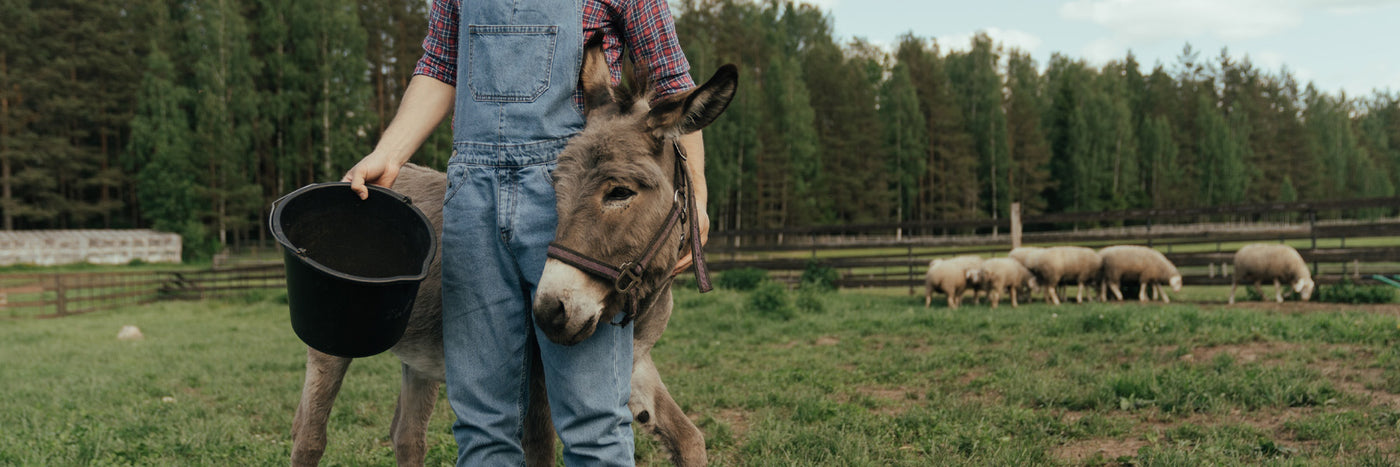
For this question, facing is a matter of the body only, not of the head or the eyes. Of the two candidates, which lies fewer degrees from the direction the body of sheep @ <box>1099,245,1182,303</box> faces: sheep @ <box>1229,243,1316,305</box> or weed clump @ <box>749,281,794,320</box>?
the sheep

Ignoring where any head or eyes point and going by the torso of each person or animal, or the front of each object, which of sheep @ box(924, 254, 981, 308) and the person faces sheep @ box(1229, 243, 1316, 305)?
sheep @ box(924, 254, 981, 308)

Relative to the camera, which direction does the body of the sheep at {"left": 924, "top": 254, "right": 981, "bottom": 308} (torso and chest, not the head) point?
to the viewer's right

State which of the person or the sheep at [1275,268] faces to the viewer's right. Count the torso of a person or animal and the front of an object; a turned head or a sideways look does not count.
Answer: the sheep

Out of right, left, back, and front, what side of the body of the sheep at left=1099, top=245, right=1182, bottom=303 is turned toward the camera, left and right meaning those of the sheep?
right

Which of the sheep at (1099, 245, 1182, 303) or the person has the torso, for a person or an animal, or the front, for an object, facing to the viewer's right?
the sheep

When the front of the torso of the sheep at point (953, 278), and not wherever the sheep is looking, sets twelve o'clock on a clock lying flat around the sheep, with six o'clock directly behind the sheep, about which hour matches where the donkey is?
The donkey is roughly at 3 o'clock from the sheep.

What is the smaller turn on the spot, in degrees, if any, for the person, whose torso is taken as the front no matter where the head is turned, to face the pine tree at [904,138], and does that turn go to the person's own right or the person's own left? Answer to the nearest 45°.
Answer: approximately 135° to the person's own left

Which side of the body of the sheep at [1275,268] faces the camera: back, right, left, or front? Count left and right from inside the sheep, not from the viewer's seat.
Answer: right

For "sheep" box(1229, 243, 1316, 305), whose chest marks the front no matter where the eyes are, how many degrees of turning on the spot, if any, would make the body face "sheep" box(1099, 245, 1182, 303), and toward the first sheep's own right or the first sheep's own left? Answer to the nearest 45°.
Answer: approximately 180°

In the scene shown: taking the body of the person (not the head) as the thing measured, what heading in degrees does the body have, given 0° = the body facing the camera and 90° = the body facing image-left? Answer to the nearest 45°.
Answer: approximately 0°
